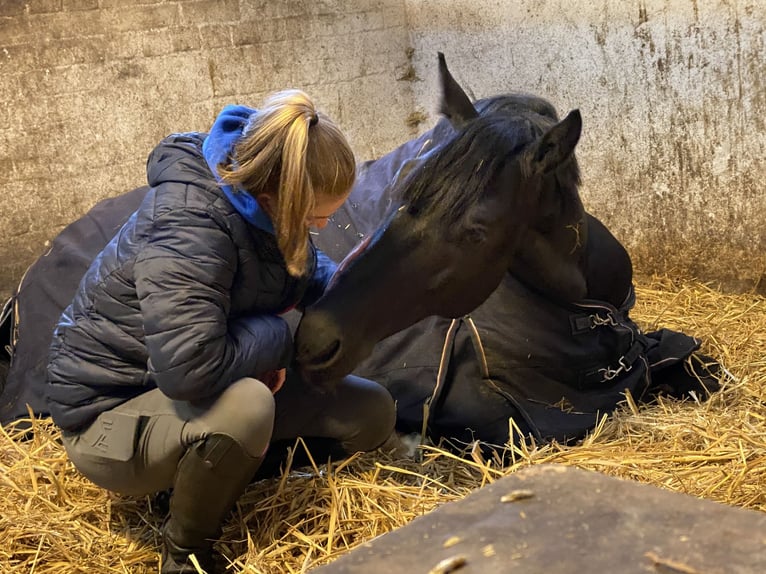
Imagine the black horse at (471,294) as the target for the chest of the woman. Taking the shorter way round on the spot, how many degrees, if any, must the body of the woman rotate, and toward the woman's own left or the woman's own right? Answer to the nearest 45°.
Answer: approximately 45° to the woman's own left

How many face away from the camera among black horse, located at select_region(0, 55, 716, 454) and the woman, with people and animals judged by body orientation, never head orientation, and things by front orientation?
0

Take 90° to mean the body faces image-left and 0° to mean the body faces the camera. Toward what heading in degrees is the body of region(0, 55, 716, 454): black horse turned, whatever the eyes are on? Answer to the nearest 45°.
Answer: approximately 315°

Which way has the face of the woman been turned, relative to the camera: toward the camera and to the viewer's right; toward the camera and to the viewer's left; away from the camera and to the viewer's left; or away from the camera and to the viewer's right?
away from the camera and to the viewer's right

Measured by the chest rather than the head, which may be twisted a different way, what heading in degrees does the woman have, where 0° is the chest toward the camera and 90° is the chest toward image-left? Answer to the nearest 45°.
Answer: approximately 270°

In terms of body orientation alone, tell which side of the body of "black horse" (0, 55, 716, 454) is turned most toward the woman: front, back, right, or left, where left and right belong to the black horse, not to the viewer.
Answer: right
